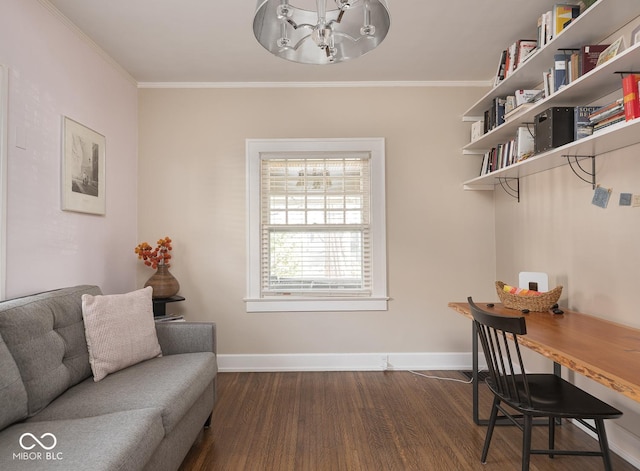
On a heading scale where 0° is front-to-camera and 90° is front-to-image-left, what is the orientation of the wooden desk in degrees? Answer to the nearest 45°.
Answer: approximately 45°

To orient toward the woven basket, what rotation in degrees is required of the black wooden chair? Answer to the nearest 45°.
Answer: approximately 45° to its left

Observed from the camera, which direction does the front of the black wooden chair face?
facing away from the viewer and to the right of the viewer

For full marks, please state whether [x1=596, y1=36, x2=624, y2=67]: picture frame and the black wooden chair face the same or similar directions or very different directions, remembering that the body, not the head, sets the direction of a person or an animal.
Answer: very different directions

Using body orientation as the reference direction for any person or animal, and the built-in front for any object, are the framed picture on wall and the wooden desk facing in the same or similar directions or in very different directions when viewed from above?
very different directions

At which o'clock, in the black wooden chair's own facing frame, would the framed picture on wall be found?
The framed picture on wall is roughly at 7 o'clock from the black wooden chair.

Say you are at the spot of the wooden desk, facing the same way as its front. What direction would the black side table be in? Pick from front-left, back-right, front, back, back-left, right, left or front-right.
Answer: front-right

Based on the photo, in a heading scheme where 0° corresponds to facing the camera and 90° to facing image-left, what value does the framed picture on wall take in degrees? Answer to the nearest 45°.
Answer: approximately 315°

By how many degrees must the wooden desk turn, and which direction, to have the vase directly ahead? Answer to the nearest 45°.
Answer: approximately 45° to its right

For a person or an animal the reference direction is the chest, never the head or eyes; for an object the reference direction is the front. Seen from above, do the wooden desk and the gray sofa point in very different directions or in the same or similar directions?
very different directions

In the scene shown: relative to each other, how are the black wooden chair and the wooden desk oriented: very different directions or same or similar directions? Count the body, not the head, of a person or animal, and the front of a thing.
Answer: very different directions

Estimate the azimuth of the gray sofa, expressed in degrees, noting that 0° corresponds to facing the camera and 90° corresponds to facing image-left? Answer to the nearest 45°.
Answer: approximately 315°
